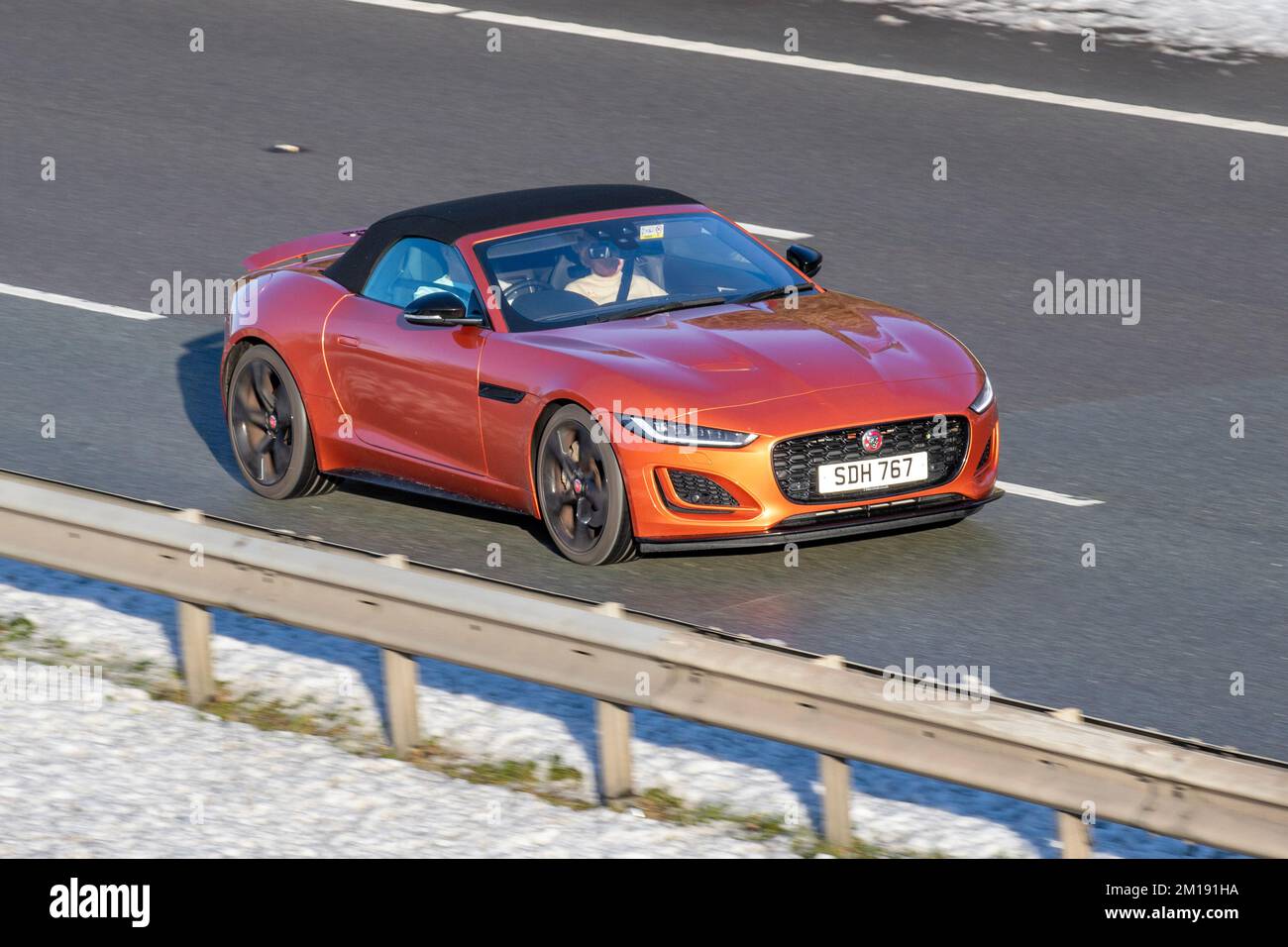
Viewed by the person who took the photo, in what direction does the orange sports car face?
facing the viewer and to the right of the viewer
